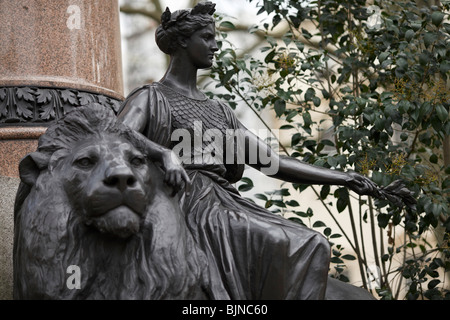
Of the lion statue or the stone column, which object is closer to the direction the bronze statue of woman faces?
the lion statue

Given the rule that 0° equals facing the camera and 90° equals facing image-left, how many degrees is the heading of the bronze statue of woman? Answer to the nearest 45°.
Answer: approximately 315°

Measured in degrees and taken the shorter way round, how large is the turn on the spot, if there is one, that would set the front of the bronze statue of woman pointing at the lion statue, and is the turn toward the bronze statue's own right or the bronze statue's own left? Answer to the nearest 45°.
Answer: approximately 90° to the bronze statue's own right

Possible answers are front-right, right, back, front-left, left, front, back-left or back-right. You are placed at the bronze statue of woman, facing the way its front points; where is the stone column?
back
